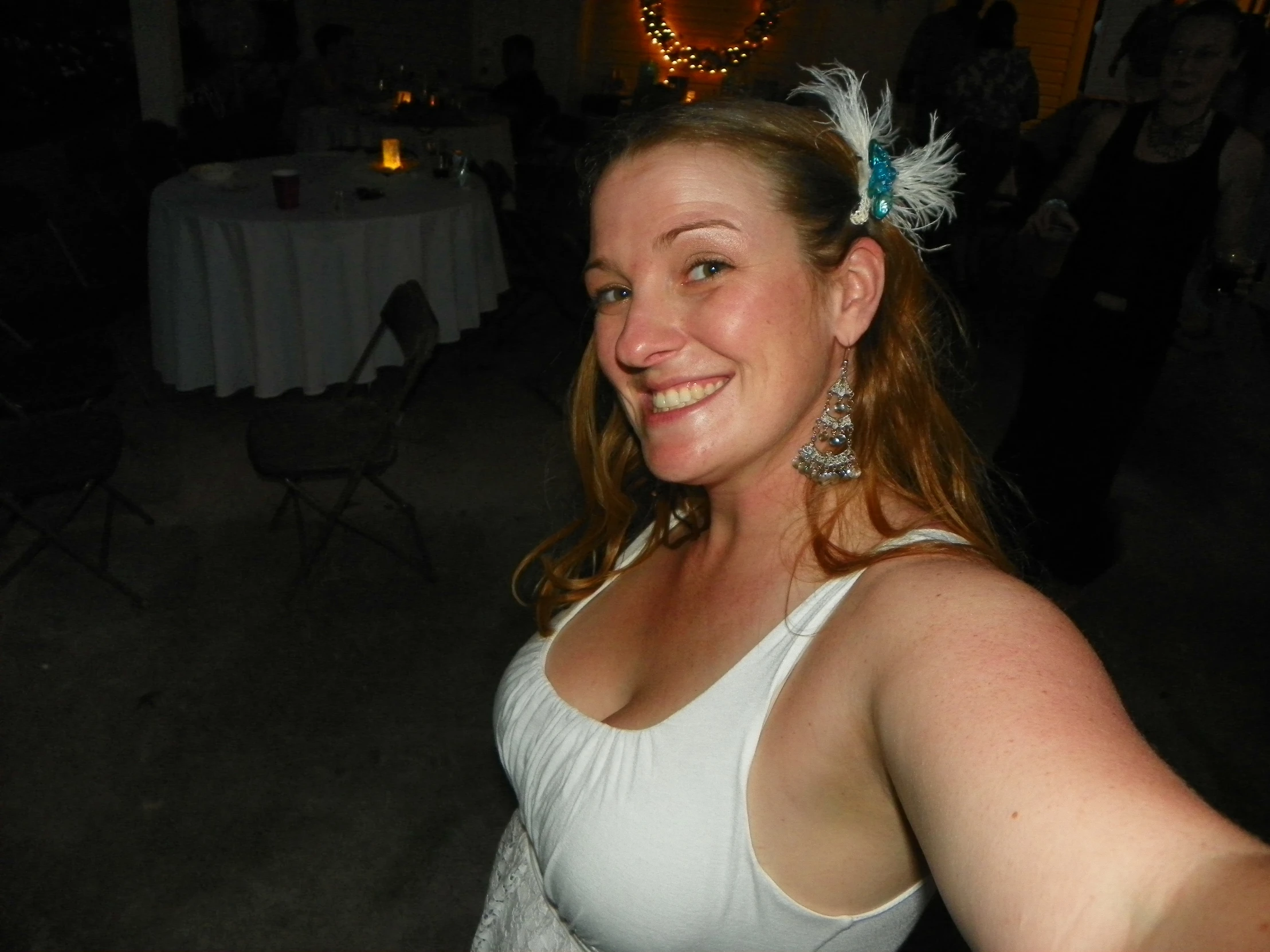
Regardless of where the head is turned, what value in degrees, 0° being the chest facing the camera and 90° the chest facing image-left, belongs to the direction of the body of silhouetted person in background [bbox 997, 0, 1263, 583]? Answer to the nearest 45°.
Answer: approximately 0°

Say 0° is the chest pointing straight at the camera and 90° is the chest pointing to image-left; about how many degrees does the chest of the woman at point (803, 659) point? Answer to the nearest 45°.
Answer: approximately 45°

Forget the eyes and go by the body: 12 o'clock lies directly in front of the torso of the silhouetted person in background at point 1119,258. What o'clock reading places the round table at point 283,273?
The round table is roughly at 3 o'clock from the silhouetted person in background.

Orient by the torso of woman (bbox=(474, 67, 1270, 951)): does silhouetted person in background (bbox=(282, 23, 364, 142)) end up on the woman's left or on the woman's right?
on the woman's right

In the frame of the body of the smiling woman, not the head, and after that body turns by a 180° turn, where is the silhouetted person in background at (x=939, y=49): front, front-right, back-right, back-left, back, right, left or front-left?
front-left

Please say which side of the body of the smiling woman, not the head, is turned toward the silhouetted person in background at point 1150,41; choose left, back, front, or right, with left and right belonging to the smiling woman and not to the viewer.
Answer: back

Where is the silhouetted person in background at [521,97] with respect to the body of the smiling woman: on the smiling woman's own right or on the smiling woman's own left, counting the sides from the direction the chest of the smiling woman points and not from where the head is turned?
on the smiling woman's own right

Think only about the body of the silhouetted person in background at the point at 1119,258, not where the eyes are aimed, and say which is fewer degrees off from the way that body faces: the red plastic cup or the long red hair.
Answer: the long red hair
